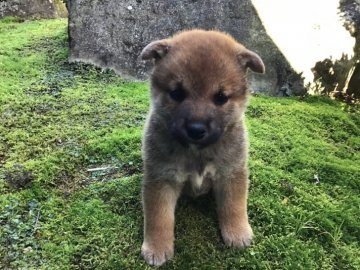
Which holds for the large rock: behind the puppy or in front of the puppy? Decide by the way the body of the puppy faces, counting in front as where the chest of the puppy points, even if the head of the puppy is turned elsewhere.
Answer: behind

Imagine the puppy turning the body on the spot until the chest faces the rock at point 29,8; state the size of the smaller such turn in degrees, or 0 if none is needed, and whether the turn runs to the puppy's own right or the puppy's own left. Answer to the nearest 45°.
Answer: approximately 135° to the puppy's own right

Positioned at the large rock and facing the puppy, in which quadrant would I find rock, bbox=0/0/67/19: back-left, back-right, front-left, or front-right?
back-right

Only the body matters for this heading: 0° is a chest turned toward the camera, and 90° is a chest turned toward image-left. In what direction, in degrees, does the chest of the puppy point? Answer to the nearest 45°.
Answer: approximately 0°
